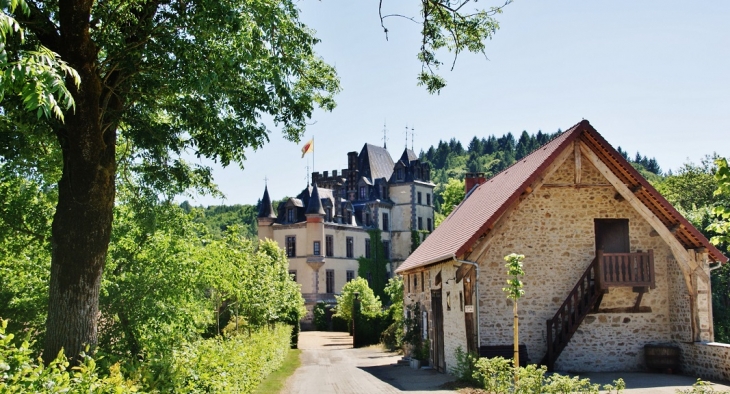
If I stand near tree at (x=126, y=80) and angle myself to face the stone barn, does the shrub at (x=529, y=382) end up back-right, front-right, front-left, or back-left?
front-right

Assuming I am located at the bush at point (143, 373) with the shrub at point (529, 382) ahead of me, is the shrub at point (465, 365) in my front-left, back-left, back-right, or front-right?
front-left

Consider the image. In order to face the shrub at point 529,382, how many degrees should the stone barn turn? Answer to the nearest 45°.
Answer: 0° — it already faces it

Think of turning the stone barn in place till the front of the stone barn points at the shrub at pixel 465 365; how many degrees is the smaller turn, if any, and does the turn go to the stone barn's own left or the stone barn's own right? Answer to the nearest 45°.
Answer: approximately 45° to the stone barn's own right

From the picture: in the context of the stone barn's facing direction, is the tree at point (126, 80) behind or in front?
in front

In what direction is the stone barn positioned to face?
toward the camera

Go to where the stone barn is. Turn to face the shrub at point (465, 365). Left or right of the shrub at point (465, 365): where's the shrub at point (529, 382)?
left
